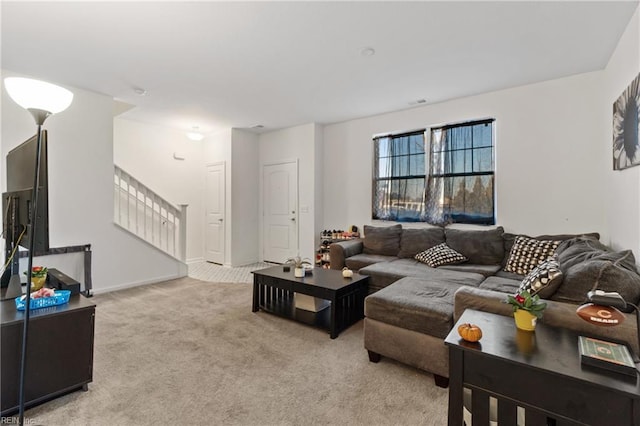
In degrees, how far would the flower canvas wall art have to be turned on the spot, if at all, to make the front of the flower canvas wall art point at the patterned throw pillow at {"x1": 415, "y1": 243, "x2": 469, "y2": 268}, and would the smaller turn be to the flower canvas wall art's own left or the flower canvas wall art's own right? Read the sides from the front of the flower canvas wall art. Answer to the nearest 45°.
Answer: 0° — it already faces it

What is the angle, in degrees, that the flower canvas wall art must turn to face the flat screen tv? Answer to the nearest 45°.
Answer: approximately 45° to its left

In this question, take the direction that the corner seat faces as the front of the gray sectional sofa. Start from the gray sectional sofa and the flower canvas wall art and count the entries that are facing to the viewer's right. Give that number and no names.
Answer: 0

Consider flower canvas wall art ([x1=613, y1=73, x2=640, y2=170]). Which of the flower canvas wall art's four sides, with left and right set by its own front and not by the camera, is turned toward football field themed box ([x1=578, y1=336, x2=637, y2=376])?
left

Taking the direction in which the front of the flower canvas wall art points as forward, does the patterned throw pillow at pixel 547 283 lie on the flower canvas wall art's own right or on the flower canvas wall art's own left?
on the flower canvas wall art's own left

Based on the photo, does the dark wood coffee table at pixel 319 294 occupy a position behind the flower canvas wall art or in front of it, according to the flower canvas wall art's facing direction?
in front

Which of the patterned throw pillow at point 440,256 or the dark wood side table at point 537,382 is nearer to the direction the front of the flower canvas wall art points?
the patterned throw pillow

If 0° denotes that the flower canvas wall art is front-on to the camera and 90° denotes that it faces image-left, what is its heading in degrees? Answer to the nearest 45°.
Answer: approximately 90°

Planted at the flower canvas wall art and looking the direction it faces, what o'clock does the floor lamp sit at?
The floor lamp is roughly at 10 o'clock from the flower canvas wall art.

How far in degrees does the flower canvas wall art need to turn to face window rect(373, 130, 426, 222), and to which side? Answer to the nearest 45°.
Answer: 0° — it already faces it
